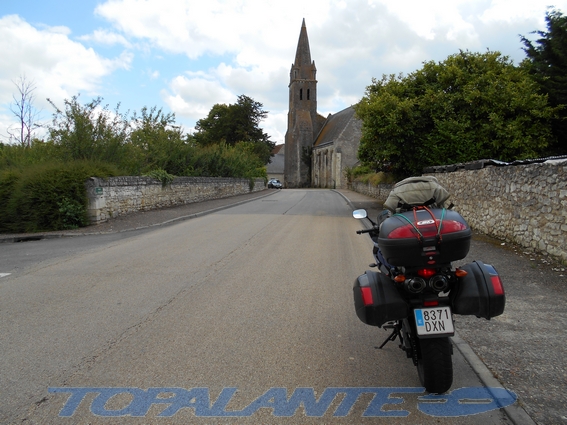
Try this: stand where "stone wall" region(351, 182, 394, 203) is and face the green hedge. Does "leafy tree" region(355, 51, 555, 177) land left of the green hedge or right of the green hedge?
left

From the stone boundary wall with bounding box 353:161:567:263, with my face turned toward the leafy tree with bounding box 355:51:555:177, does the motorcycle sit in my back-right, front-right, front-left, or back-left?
back-left

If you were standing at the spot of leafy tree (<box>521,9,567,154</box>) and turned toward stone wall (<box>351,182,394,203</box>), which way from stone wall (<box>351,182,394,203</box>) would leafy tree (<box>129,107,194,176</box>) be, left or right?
left

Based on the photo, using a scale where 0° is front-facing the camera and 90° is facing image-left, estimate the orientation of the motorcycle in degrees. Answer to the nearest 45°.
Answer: approximately 180°

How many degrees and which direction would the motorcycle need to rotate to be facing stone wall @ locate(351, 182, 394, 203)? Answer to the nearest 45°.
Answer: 0° — it already faces it

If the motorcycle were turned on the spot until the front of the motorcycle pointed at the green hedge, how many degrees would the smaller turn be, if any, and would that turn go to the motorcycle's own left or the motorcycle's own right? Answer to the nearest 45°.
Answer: approximately 45° to the motorcycle's own left
